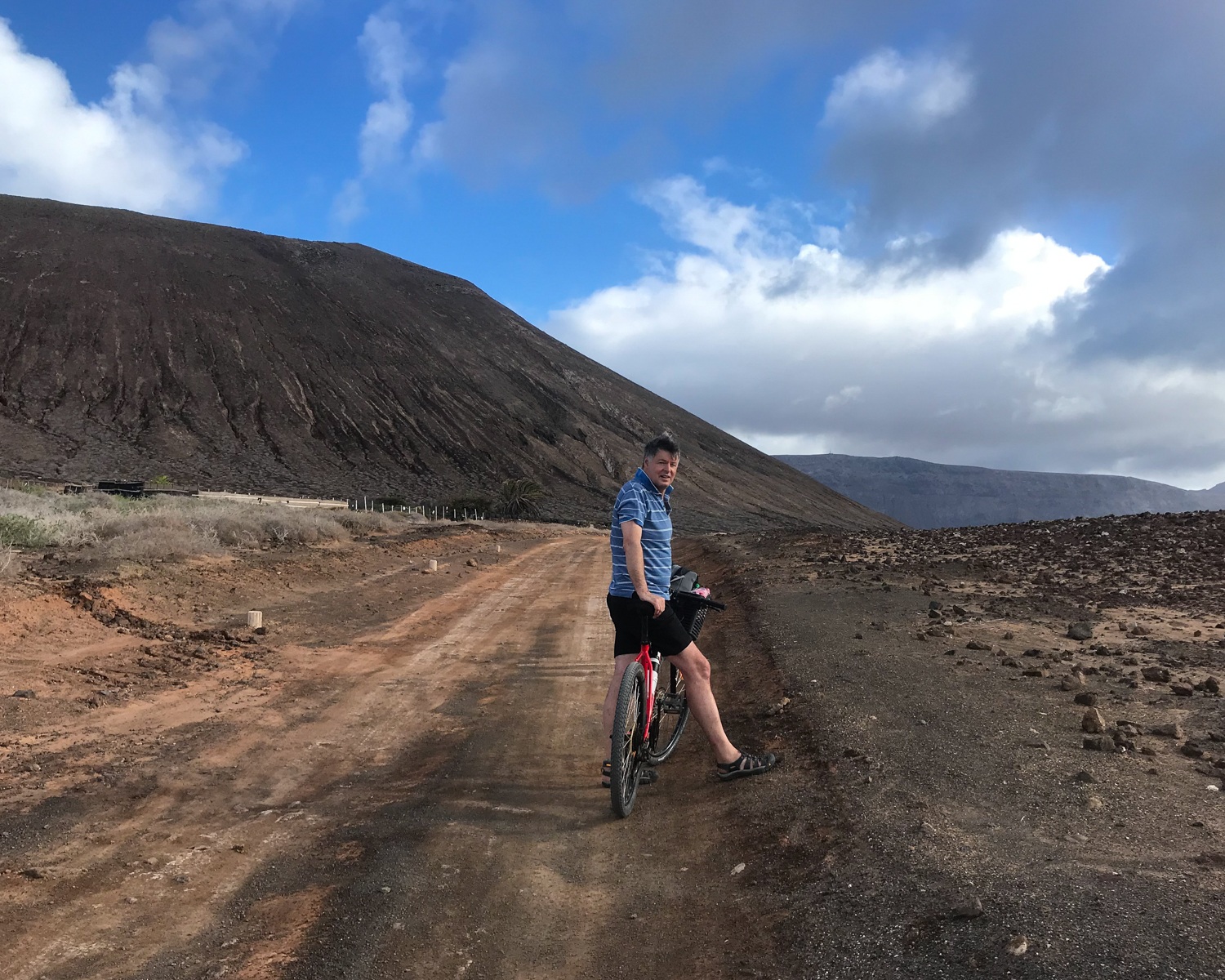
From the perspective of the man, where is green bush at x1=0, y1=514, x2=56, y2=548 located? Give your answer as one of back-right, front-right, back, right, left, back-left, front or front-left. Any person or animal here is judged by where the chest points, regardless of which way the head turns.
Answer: back-left

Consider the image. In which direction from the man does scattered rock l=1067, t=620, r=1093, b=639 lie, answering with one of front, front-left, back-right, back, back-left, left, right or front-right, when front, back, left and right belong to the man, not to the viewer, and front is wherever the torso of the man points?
front-left

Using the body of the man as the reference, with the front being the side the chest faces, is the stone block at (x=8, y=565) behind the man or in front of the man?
behind

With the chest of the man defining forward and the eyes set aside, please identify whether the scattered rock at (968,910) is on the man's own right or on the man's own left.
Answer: on the man's own right

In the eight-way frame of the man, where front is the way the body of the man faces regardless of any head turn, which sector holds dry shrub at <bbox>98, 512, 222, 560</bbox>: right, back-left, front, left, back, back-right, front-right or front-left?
back-left

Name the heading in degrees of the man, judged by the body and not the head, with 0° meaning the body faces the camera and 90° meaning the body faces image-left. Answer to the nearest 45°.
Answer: approximately 270°
